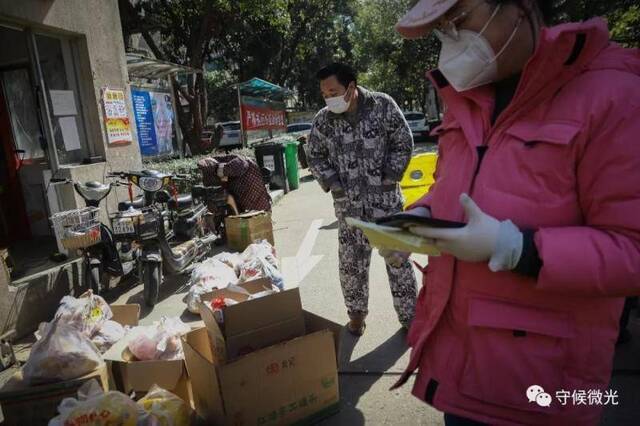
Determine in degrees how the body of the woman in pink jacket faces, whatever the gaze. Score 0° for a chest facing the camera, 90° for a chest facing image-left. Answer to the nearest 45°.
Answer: approximately 45°

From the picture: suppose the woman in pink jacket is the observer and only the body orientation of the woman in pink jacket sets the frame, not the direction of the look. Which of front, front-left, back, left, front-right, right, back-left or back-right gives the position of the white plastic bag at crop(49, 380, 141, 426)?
front-right

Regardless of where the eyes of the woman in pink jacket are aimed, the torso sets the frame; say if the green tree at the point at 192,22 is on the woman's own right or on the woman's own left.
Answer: on the woman's own right

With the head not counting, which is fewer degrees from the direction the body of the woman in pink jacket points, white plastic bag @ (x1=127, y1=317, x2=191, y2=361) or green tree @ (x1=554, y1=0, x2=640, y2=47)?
the white plastic bag

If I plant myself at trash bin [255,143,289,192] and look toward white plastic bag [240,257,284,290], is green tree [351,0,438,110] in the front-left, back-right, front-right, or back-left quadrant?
back-left

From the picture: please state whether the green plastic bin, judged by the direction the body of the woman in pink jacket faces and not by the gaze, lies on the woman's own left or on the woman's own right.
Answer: on the woman's own right

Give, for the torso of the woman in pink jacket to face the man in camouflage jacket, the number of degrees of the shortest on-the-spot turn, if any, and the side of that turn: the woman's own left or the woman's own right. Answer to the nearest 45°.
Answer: approximately 90° to the woman's own right

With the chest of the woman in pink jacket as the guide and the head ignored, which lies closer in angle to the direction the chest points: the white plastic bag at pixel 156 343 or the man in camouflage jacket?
the white plastic bag

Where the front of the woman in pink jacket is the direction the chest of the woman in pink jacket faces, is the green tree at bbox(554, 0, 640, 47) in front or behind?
behind

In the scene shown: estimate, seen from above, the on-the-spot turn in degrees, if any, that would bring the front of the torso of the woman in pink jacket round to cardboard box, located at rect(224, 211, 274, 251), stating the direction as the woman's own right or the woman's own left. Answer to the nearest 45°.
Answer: approximately 90° to the woman's own right
